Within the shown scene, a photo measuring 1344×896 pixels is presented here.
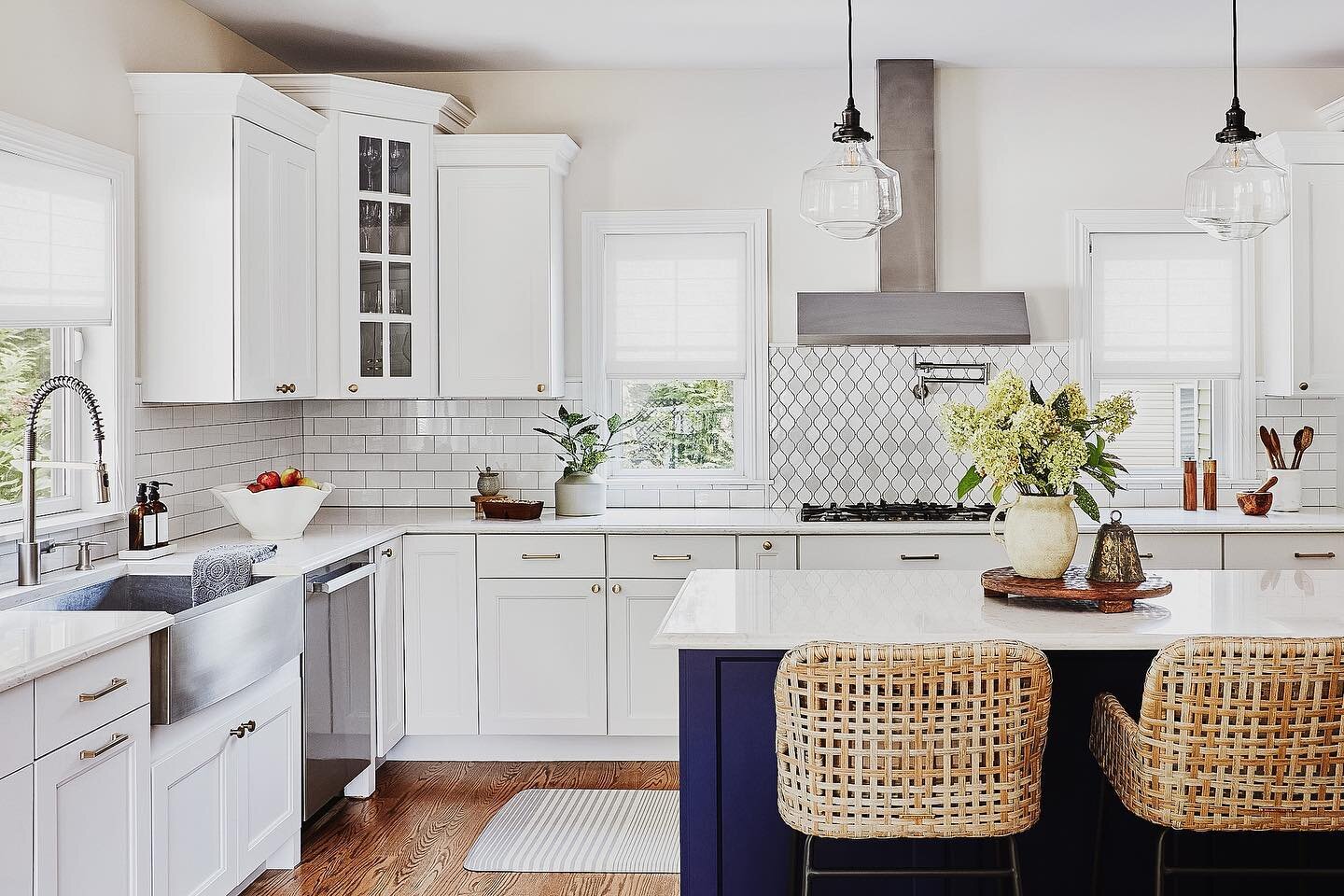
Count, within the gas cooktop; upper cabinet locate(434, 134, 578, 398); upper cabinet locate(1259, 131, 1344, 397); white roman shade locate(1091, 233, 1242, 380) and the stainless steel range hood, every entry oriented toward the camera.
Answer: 5

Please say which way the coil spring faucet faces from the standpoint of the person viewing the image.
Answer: facing to the right of the viewer

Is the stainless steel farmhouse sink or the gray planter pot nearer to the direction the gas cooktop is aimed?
the stainless steel farmhouse sink

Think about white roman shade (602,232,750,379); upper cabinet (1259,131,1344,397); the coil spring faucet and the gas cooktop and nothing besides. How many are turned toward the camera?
3

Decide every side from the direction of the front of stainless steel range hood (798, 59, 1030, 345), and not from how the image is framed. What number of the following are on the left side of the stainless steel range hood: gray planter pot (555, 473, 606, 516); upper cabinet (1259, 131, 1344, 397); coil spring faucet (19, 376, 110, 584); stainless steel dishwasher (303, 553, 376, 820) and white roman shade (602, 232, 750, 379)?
1

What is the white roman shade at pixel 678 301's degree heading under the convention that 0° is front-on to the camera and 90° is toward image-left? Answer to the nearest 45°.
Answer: approximately 0°

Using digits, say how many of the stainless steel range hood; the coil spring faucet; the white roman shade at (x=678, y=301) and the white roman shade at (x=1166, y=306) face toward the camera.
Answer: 3

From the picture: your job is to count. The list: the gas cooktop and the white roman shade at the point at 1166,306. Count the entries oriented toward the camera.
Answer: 2

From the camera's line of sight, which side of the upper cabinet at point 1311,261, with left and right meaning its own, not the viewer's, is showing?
front

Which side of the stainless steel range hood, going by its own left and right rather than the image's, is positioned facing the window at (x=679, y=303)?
right

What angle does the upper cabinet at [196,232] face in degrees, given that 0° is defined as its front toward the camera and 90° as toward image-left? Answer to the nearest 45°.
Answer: approximately 315°

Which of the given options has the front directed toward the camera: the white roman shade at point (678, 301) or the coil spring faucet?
the white roman shade

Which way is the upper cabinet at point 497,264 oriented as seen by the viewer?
toward the camera

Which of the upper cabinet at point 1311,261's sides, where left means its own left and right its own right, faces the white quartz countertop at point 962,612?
front

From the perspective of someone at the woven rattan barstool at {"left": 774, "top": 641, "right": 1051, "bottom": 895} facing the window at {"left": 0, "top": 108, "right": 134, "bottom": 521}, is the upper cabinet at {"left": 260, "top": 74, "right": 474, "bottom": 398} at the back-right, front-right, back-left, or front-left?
front-right
